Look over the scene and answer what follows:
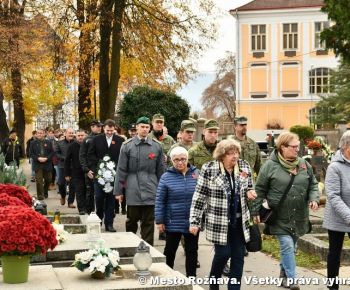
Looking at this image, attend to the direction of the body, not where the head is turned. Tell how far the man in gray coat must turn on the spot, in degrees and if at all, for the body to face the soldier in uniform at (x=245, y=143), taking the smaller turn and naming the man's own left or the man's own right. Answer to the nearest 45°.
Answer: approximately 90° to the man's own left

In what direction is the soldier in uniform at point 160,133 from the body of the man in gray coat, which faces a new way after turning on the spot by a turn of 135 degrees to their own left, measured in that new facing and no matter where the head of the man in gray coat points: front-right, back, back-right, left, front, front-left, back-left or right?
front-left

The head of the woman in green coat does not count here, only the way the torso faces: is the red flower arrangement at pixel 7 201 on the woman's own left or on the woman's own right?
on the woman's own right

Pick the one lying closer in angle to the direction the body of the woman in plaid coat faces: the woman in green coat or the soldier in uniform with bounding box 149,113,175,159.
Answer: the woman in green coat

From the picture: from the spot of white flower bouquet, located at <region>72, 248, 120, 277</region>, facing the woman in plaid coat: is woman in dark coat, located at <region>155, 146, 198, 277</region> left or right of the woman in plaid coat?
left

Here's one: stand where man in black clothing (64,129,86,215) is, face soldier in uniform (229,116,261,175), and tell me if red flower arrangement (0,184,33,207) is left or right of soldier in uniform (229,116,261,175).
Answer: right

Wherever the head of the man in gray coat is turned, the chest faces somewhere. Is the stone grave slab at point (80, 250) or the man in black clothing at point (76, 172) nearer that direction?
the stone grave slab

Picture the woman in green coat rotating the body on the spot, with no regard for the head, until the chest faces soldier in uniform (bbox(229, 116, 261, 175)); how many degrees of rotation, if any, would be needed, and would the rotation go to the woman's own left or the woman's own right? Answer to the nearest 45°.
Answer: approximately 135° to the woman's own left

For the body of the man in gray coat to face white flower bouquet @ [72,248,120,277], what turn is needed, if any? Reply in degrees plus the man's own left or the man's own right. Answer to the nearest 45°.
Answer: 0° — they already face it

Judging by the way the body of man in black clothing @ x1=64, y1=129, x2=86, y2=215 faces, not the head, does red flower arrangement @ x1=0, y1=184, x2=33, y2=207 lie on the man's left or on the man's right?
on the man's right

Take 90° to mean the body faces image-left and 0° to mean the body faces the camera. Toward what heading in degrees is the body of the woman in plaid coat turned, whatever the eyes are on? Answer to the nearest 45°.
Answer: approximately 315°
